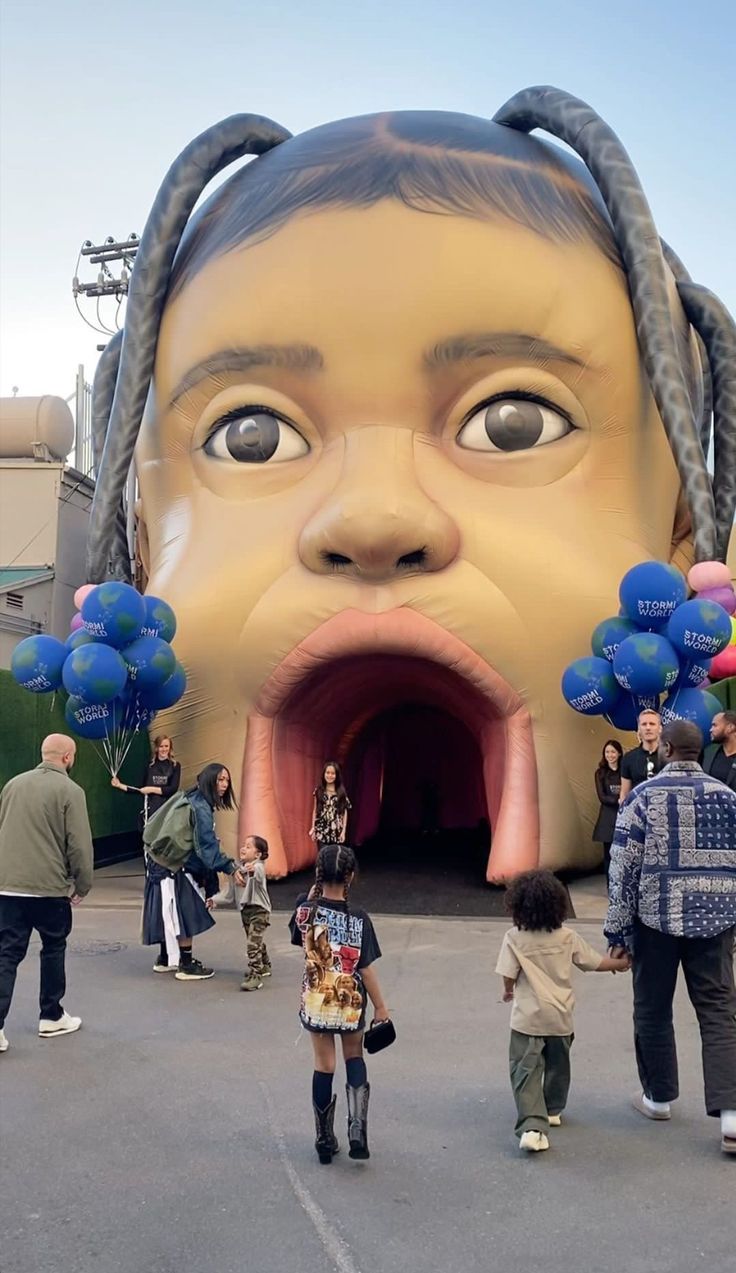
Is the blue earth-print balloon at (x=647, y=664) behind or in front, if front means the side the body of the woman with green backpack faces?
in front

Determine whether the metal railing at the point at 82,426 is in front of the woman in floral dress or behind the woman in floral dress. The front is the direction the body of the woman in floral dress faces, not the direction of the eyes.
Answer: behind

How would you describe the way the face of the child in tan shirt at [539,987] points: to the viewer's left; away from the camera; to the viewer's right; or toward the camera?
away from the camera

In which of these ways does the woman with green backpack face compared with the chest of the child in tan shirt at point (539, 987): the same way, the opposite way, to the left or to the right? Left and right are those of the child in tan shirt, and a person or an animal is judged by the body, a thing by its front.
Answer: to the right

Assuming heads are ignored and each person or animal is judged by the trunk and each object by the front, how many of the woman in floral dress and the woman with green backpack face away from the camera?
0

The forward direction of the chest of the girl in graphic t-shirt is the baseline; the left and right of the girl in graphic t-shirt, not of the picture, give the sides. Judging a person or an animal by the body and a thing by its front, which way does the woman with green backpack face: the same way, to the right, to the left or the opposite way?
to the right

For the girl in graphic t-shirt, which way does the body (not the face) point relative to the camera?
away from the camera

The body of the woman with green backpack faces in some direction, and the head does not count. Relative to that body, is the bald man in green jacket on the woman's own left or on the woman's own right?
on the woman's own right

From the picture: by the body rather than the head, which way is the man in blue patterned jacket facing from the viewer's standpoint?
away from the camera

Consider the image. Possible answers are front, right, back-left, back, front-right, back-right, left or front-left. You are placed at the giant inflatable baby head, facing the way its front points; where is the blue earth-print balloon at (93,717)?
right

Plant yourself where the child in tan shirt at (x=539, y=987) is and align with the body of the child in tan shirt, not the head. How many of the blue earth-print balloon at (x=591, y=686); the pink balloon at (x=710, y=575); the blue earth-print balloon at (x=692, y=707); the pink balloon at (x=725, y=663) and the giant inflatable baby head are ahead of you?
5

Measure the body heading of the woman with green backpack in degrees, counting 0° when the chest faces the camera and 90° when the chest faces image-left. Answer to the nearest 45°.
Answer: approximately 270°

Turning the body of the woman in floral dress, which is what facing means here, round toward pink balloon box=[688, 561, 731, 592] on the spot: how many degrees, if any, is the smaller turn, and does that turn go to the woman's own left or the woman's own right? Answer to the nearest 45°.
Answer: approximately 90° to the woman's own left

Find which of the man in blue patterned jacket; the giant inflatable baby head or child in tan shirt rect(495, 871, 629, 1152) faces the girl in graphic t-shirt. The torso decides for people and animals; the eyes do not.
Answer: the giant inflatable baby head

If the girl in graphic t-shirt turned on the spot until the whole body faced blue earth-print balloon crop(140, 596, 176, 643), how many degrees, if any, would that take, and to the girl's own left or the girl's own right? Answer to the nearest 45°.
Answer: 0° — they already face it

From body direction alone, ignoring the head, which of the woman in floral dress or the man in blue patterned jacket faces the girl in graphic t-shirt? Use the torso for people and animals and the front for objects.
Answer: the woman in floral dress
